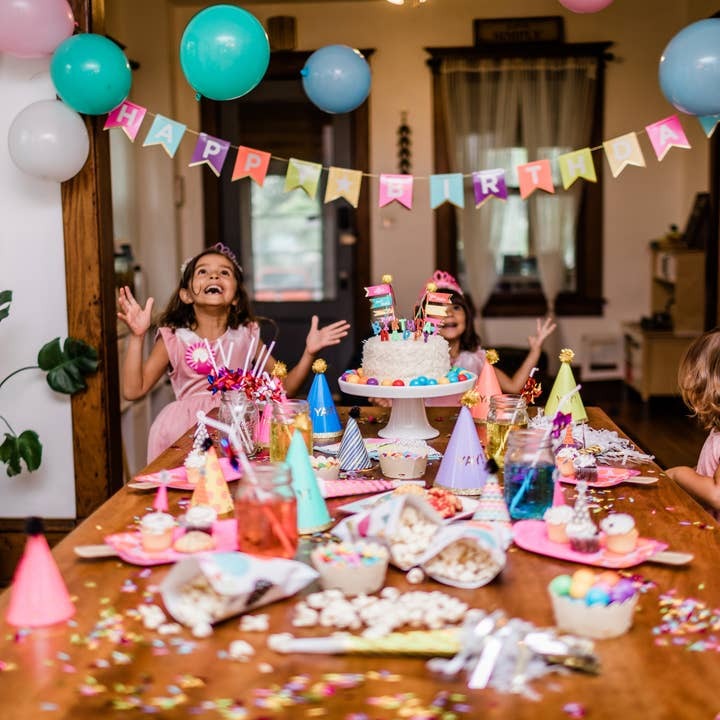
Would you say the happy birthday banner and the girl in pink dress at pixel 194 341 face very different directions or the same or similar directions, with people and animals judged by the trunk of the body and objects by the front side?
same or similar directions

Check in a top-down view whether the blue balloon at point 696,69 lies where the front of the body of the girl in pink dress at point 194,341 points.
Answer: no

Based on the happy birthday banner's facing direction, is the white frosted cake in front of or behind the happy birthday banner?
in front

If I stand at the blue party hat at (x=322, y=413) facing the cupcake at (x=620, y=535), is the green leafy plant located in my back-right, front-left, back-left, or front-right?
back-right

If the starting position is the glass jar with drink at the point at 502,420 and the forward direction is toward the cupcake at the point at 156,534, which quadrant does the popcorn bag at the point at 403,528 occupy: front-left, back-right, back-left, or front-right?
front-left

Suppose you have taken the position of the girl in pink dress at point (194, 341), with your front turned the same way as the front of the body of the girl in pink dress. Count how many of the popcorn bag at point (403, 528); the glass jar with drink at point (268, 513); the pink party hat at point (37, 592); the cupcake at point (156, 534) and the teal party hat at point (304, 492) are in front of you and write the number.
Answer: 5

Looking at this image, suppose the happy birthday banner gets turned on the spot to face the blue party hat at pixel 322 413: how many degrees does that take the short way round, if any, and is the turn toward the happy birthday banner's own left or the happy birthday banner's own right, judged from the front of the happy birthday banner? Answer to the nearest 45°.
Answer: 0° — it already faces it

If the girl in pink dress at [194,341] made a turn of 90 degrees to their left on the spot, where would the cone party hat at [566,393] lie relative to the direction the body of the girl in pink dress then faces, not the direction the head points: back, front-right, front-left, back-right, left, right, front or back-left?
front-right

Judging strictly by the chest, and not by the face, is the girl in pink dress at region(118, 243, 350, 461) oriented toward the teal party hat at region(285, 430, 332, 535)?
yes

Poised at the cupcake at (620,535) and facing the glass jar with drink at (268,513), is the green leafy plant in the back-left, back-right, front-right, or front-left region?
front-right

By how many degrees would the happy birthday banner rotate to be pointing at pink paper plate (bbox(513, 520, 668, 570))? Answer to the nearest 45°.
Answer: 0° — it already faces it

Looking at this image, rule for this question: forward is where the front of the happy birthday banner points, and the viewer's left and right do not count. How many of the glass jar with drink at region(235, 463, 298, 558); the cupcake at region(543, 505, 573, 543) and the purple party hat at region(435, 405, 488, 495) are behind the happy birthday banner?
0

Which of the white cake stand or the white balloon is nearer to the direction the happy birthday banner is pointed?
the white cake stand

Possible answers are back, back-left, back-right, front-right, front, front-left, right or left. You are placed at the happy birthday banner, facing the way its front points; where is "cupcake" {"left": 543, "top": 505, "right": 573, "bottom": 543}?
front

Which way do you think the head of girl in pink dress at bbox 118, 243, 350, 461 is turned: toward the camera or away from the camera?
toward the camera

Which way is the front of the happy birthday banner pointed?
toward the camera

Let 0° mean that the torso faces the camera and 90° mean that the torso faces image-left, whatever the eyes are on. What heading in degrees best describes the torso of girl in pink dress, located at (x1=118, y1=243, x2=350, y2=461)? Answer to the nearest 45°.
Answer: approximately 0°

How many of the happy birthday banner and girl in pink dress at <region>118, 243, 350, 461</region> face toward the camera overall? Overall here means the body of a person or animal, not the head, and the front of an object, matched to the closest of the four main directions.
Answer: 2

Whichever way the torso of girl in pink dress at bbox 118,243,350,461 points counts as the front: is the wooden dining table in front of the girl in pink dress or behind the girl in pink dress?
in front
